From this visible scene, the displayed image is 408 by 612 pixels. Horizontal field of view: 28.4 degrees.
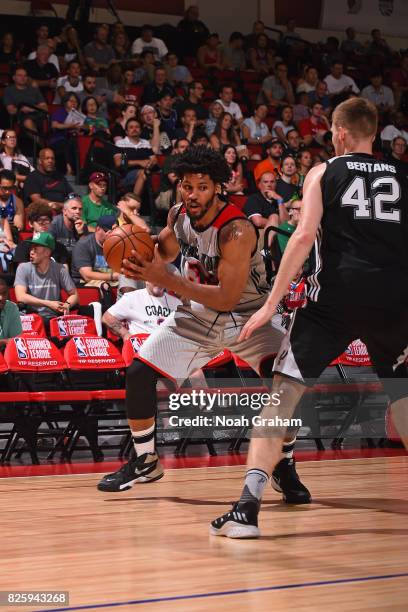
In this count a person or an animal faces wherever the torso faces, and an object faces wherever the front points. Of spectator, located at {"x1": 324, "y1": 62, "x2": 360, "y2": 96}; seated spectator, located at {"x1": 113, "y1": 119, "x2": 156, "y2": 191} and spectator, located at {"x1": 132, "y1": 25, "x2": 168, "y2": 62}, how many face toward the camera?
3

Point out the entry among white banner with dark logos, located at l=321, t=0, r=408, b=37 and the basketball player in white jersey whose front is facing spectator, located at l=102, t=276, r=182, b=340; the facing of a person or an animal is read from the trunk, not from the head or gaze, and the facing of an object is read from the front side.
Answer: the white banner with dark logos

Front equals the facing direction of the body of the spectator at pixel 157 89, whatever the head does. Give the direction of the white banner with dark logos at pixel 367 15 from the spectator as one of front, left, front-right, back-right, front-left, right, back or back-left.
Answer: back-left

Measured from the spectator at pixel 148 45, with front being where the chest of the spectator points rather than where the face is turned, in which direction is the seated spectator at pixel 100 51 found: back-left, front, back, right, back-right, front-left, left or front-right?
front-right

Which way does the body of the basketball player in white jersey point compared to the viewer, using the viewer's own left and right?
facing the viewer and to the left of the viewer

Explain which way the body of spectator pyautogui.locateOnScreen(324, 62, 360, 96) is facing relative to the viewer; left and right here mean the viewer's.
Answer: facing the viewer

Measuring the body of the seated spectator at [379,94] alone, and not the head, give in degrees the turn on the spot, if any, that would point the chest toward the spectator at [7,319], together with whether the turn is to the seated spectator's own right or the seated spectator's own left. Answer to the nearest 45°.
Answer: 0° — they already face them

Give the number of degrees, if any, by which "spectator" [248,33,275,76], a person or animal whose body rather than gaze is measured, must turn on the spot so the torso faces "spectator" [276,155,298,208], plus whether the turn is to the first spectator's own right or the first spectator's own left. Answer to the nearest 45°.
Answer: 0° — they already face them

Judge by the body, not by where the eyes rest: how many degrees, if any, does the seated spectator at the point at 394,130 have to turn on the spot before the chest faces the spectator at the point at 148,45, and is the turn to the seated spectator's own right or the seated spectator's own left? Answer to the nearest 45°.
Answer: approximately 90° to the seated spectator's own right

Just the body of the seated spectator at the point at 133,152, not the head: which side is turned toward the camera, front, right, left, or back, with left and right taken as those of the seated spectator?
front

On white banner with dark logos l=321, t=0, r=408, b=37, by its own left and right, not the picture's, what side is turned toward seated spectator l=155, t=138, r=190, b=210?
front

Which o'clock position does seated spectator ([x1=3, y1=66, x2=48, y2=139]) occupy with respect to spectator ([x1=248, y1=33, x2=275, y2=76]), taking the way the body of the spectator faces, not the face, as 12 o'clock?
The seated spectator is roughly at 1 o'clock from the spectator.

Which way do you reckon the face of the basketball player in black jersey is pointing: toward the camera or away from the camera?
away from the camera

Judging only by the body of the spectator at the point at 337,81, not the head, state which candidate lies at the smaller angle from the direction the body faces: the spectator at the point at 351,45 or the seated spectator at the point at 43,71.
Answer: the seated spectator

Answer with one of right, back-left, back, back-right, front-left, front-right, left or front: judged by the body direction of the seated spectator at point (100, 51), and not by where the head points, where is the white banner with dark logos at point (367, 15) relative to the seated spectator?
back-left

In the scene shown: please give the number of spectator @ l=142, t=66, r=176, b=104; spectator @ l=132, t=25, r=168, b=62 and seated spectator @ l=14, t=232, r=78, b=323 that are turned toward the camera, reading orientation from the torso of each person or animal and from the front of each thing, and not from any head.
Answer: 3

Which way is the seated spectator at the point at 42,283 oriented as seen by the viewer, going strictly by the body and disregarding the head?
toward the camera
